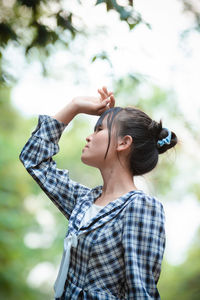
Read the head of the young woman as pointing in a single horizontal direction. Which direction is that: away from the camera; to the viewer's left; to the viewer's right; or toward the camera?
to the viewer's left

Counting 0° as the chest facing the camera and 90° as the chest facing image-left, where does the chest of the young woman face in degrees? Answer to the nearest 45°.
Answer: approximately 45°
